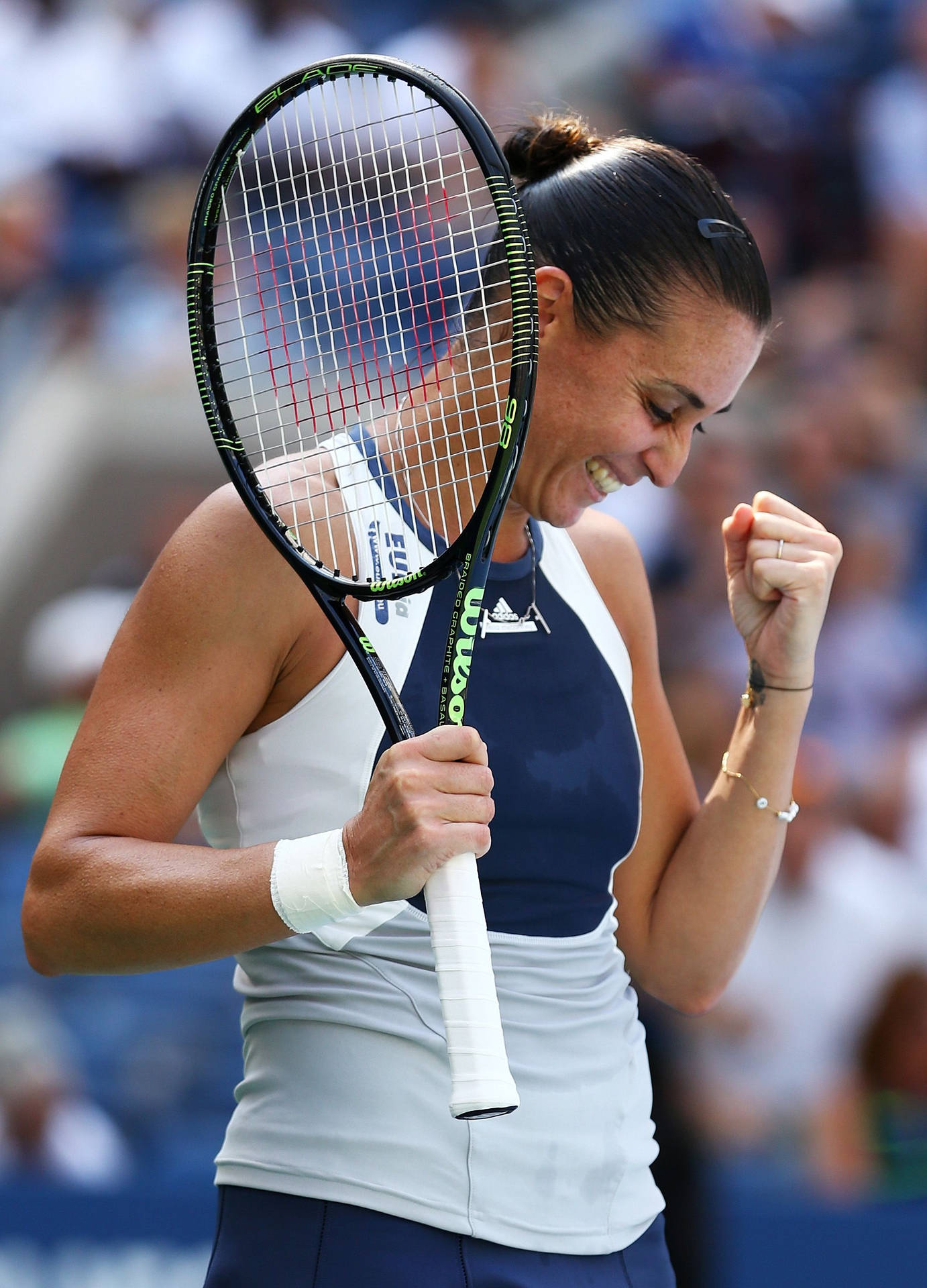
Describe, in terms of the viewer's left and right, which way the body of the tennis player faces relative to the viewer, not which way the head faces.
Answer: facing the viewer and to the right of the viewer

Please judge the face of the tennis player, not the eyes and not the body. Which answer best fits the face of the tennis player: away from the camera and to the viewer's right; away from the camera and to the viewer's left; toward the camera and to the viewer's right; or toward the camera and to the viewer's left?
toward the camera and to the viewer's right
